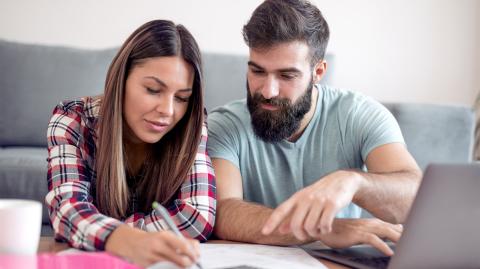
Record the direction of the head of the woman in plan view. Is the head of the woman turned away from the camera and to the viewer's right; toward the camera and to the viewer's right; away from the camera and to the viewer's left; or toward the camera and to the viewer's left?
toward the camera and to the viewer's right

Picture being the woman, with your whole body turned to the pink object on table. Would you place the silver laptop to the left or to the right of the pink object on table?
left

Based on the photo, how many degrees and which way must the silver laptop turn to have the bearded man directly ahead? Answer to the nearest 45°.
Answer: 0° — it already faces them

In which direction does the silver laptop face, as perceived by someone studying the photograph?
facing away from the viewer and to the left of the viewer

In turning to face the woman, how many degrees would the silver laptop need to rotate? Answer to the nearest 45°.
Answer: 0° — it already faces them

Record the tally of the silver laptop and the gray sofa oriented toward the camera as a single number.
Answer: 1

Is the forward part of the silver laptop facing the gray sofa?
yes

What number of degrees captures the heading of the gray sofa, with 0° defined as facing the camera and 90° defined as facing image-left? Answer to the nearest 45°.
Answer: approximately 0°

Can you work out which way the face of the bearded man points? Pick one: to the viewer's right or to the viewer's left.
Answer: to the viewer's left

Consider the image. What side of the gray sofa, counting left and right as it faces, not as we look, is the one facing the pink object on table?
front
